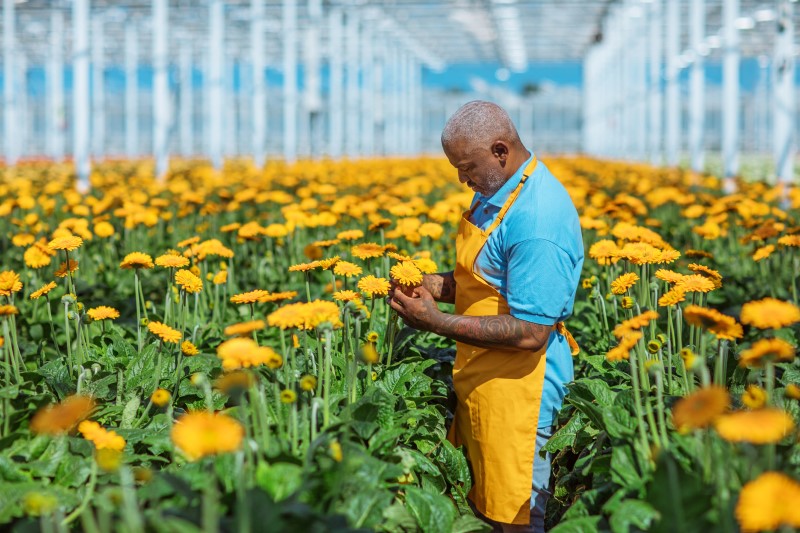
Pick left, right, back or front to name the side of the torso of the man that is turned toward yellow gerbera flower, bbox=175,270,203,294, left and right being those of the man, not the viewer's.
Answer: front

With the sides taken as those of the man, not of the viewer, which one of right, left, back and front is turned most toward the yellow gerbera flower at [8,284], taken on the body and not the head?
front

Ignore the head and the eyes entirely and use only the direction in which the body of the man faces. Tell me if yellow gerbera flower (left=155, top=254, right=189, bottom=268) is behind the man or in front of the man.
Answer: in front

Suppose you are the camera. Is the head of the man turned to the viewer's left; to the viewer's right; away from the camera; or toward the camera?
to the viewer's left

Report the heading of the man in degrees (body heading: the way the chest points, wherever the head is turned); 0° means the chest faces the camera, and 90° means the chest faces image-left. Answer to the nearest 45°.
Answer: approximately 90°

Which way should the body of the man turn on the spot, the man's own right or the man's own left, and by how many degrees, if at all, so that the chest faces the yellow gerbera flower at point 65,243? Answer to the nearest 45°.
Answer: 0° — they already face it
